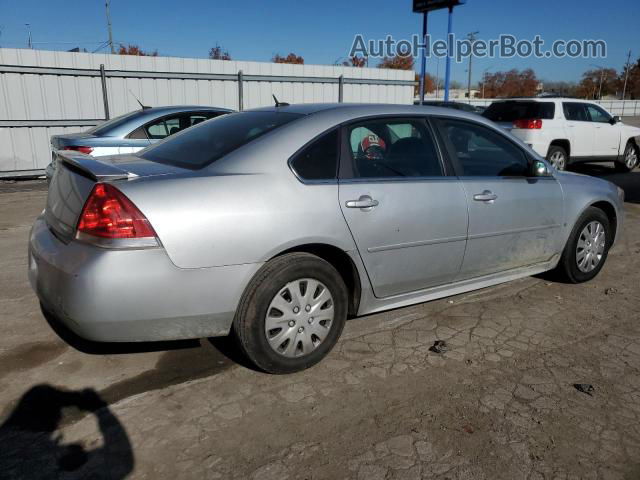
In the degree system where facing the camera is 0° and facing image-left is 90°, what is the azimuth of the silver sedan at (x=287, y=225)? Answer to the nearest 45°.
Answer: approximately 225°

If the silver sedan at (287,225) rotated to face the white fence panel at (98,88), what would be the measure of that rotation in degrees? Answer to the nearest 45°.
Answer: approximately 90° to its left
